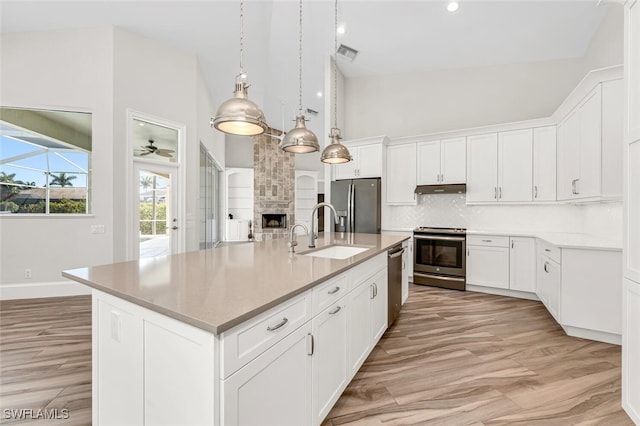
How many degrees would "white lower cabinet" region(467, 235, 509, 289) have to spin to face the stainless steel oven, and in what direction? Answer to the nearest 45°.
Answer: approximately 90° to its right

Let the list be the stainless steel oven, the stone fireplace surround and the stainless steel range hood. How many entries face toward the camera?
3

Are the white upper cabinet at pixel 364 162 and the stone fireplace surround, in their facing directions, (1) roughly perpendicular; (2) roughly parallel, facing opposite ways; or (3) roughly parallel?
roughly parallel

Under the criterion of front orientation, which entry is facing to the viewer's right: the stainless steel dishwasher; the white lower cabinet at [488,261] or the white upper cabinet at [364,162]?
the stainless steel dishwasher

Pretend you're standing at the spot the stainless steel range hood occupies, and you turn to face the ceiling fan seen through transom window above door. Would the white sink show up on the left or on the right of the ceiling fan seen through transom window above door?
left

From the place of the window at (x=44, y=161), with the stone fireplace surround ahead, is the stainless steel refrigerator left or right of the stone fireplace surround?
right

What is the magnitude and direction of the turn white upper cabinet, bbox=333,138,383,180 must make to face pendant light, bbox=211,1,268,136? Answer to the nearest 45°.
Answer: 0° — it already faces it

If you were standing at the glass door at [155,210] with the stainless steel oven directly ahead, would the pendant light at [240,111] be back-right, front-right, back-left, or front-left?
front-right

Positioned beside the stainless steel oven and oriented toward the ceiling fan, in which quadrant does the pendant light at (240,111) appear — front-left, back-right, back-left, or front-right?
front-left

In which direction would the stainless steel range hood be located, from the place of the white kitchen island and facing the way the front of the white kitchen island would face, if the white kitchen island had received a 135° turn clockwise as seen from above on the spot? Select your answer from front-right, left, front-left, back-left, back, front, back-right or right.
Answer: back-right

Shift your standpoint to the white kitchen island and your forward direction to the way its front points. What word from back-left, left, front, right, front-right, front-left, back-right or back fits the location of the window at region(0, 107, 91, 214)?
back

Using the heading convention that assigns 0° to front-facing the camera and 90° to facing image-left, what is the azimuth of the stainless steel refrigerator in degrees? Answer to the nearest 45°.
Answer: approximately 0°

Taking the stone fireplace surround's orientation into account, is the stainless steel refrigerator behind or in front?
in front

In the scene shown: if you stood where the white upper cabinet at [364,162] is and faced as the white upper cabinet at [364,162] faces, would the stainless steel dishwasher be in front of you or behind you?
in front

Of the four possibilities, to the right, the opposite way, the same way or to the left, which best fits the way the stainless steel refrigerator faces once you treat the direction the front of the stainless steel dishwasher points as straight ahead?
to the right

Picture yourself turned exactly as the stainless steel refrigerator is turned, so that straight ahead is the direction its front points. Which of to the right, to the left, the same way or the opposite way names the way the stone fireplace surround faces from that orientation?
the same way

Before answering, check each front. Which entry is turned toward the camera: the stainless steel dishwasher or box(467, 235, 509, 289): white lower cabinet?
the white lower cabinet

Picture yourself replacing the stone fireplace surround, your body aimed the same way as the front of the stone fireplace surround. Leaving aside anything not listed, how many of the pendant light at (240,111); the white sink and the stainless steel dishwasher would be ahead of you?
3

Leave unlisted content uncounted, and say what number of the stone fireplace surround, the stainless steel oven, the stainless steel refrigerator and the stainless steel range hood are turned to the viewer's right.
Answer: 0

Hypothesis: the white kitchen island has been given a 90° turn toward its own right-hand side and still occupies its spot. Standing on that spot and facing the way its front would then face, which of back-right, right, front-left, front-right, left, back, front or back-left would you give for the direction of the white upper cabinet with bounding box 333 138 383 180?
back

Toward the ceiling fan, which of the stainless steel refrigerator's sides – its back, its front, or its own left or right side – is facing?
right
